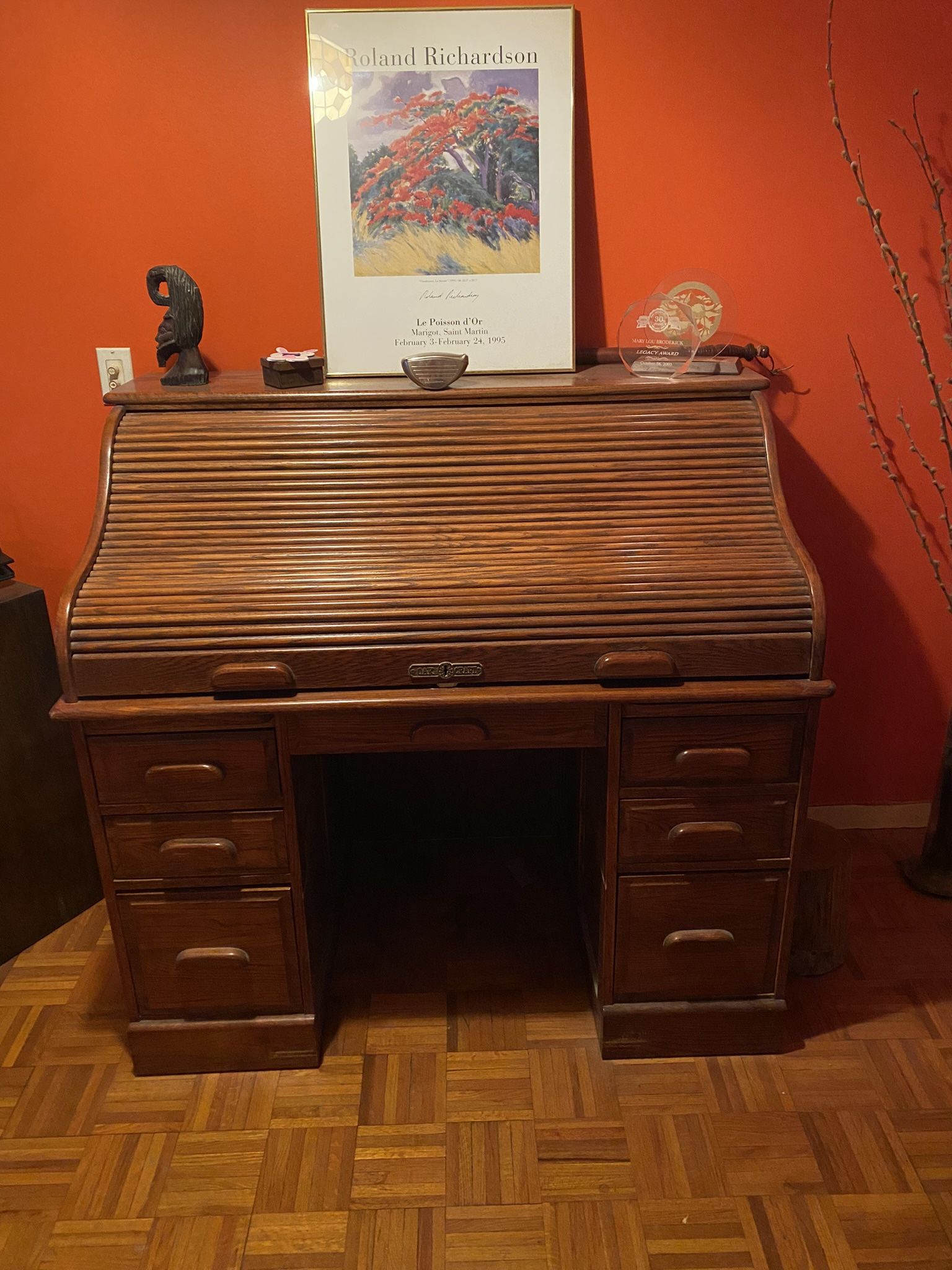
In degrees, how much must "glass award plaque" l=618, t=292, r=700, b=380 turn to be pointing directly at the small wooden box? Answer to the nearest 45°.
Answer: approximately 90° to its right

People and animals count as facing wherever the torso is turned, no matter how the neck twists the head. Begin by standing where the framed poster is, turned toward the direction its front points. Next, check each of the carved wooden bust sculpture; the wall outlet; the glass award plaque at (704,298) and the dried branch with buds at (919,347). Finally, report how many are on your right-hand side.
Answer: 2

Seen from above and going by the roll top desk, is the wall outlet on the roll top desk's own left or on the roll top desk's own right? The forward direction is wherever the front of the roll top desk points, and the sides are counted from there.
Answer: on the roll top desk's own right

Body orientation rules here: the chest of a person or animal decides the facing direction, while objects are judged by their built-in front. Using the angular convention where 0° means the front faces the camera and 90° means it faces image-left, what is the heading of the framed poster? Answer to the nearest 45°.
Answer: approximately 0°

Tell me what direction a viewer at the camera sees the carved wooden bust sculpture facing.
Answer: facing to the left of the viewer

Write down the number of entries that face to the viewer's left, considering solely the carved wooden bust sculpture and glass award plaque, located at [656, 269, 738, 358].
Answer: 1

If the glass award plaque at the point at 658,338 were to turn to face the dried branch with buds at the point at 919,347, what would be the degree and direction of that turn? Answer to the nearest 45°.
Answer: approximately 135° to its left
